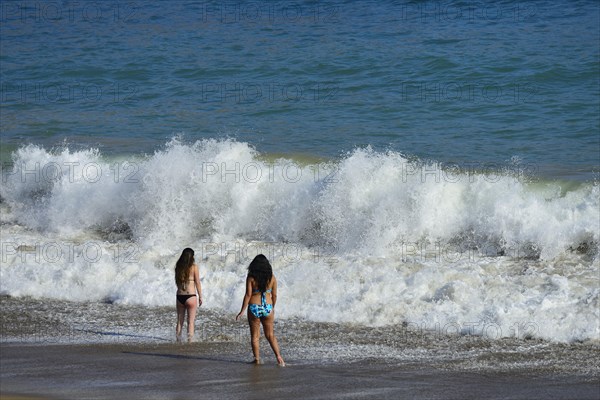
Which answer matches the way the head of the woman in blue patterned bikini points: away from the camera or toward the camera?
away from the camera

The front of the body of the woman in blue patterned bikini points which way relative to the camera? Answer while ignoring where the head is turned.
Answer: away from the camera

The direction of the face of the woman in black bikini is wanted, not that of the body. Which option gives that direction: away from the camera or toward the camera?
away from the camera
